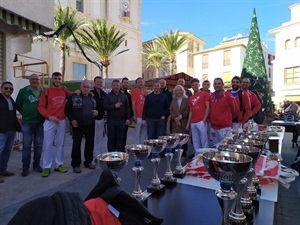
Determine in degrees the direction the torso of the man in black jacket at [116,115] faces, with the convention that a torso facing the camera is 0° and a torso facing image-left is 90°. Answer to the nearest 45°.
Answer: approximately 0°

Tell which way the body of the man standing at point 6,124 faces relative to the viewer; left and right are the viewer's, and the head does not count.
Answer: facing the viewer and to the right of the viewer

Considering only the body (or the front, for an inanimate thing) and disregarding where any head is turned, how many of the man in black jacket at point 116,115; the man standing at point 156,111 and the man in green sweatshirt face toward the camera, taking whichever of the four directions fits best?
3

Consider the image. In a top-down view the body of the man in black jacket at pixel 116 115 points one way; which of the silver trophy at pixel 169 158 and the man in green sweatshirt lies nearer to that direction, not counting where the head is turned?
the silver trophy

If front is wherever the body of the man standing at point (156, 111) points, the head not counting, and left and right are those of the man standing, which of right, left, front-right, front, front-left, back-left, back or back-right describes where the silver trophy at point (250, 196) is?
front

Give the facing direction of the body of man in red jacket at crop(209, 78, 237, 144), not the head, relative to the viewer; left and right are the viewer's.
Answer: facing the viewer and to the left of the viewer

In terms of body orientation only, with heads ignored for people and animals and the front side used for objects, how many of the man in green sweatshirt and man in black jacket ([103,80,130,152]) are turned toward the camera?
2

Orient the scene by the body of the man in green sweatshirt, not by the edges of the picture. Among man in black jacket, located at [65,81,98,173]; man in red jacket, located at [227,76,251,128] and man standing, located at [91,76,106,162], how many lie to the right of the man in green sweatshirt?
0

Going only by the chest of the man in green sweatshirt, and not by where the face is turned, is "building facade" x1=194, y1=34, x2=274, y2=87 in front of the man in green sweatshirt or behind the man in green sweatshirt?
behind

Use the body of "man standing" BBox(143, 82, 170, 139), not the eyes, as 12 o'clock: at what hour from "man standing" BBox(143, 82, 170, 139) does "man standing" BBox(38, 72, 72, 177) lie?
"man standing" BBox(38, 72, 72, 177) is roughly at 2 o'clock from "man standing" BBox(143, 82, 170, 139).

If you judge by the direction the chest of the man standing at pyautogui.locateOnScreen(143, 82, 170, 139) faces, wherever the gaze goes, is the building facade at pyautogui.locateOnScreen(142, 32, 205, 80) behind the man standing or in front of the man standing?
behind

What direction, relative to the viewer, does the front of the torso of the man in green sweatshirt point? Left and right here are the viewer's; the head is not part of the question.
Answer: facing the viewer

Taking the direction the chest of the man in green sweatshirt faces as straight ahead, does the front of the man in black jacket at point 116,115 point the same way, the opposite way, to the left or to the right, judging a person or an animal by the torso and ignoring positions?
the same way

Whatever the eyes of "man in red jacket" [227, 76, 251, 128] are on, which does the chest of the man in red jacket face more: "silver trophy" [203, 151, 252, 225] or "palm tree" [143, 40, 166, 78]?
the silver trophy

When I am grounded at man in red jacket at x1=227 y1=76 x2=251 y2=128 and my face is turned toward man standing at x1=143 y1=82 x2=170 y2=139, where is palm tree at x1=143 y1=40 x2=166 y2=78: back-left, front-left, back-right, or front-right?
front-right

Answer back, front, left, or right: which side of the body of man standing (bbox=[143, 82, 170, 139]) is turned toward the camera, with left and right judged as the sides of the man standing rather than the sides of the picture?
front

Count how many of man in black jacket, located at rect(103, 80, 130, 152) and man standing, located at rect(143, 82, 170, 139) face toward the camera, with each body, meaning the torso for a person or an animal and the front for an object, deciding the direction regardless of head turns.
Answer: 2

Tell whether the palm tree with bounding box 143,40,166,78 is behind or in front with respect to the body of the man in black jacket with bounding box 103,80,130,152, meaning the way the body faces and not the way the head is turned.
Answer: behind
